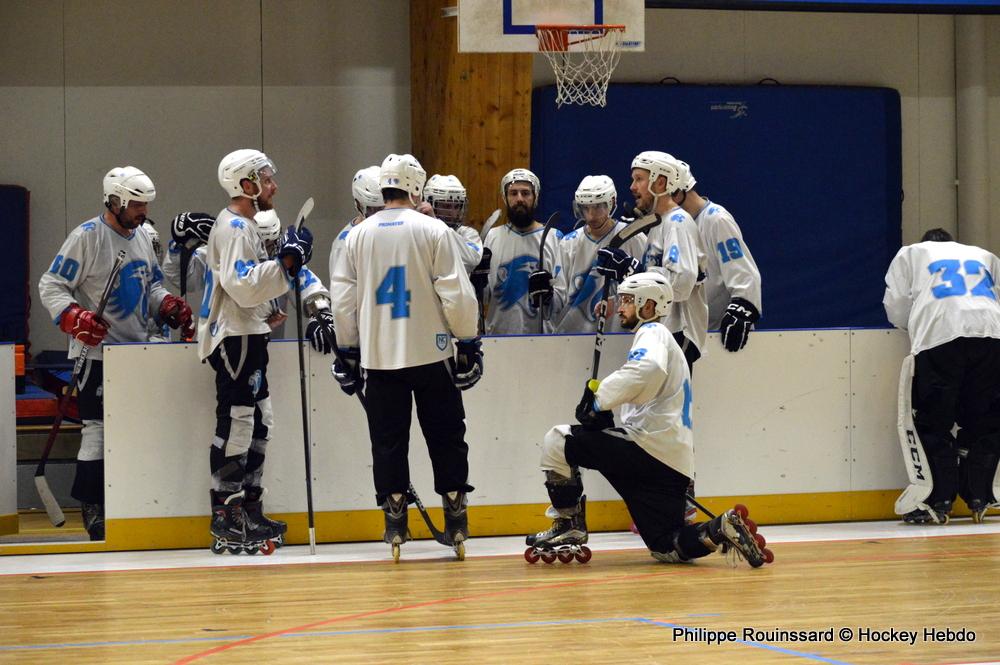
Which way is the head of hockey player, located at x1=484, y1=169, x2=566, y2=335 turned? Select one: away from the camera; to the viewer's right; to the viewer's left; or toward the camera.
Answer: toward the camera

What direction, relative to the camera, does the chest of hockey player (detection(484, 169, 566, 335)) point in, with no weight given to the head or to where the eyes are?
toward the camera

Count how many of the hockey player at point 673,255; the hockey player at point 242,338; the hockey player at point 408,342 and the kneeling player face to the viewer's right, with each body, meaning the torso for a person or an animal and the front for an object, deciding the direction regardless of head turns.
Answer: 1

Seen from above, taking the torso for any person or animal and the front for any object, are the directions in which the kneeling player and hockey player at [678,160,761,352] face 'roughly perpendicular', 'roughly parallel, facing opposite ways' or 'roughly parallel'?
roughly parallel

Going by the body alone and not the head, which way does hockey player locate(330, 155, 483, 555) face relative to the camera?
away from the camera

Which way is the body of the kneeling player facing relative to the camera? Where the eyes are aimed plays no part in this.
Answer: to the viewer's left

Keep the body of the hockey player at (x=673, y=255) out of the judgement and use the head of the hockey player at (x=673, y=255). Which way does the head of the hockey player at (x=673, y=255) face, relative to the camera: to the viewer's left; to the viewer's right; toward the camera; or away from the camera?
to the viewer's left

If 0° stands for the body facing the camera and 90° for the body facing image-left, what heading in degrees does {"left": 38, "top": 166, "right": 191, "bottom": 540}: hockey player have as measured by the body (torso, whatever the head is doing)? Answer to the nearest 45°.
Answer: approximately 315°

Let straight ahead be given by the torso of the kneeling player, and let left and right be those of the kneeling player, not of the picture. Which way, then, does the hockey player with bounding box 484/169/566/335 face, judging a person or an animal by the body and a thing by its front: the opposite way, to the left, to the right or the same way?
to the left

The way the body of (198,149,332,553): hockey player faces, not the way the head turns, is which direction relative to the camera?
to the viewer's right

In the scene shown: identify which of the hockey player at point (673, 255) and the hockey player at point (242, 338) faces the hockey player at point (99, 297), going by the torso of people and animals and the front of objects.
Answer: the hockey player at point (673, 255)

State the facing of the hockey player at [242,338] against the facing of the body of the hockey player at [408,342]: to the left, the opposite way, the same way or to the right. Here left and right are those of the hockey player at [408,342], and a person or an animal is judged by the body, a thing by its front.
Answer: to the right

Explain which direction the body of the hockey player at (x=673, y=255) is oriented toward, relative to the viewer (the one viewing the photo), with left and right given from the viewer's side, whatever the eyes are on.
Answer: facing to the left of the viewer

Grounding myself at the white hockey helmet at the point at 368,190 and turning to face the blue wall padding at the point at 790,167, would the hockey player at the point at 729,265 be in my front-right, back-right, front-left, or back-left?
front-right

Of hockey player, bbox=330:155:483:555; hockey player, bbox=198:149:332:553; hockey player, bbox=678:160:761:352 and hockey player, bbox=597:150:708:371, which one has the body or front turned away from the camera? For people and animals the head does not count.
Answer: hockey player, bbox=330:155:483:555
